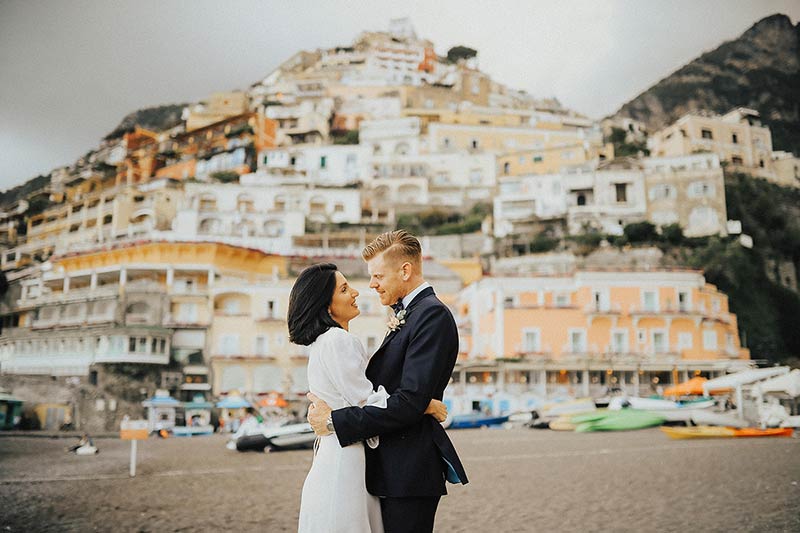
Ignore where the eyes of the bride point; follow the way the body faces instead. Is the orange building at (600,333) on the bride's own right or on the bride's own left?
on the bride's own left

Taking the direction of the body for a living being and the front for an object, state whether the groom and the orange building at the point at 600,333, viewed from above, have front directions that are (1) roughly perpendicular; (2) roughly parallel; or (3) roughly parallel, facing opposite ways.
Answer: roughly perpendicular

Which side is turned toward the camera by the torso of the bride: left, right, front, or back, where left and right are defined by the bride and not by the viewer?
right

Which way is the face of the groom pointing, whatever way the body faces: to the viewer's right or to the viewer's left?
to the viewer's left

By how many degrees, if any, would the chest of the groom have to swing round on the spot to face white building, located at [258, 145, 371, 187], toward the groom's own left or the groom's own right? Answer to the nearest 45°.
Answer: approximately 90° to the groom's own right

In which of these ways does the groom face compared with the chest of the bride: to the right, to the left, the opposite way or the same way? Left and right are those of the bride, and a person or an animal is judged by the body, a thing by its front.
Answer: the opposite way

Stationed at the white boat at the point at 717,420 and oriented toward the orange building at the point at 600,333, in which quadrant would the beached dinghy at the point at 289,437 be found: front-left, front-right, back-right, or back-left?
back-left

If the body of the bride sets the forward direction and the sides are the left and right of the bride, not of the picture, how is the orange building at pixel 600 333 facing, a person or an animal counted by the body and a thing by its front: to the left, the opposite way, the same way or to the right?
to the right

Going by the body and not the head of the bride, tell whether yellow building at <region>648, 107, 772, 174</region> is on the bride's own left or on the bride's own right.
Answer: on the bride's own left

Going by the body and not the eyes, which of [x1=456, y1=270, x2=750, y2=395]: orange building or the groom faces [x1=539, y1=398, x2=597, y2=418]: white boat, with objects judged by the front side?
the orange building

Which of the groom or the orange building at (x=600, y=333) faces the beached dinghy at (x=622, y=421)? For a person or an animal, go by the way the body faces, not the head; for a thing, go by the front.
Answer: the orange building

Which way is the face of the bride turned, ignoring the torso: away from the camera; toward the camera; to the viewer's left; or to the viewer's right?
to the viewer's right

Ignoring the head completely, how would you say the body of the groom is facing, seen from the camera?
to the viewer's left

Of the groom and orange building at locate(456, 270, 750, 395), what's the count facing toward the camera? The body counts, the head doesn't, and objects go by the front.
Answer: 1

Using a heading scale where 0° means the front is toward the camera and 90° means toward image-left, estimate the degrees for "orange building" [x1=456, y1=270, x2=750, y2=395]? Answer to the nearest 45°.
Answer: approximately 0°
